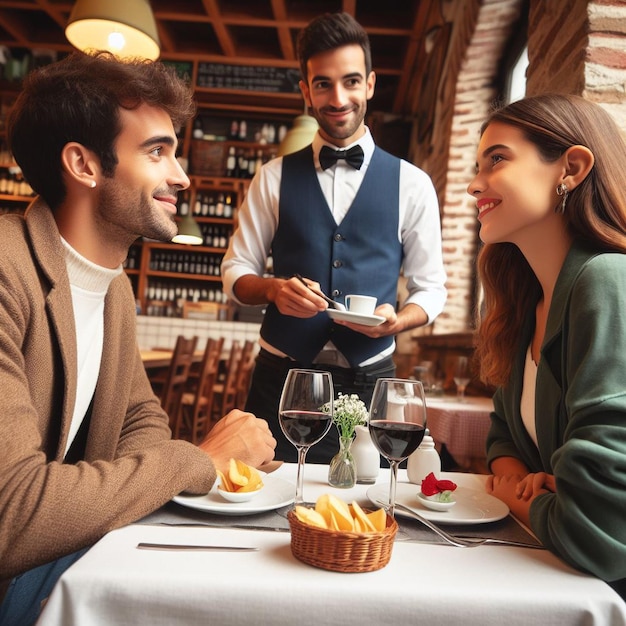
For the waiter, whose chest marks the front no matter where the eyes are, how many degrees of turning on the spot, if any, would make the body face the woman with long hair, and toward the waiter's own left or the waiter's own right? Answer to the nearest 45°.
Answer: approximately 45° to the waiter's own left

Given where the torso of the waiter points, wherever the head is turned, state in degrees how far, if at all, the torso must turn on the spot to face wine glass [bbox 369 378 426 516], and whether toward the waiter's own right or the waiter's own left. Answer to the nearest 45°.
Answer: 0° — they already face it

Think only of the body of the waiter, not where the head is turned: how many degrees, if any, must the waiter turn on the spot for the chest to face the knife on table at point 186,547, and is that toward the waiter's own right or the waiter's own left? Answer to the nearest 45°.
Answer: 0° — they already face it

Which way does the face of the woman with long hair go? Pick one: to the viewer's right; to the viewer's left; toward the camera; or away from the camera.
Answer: to the viewer's left

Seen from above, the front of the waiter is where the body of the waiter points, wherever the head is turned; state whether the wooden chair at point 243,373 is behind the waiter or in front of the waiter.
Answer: behind

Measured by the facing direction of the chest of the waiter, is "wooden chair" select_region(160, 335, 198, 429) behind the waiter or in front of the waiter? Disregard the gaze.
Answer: behind

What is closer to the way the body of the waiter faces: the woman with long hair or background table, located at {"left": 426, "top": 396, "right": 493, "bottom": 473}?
the woman with long hair

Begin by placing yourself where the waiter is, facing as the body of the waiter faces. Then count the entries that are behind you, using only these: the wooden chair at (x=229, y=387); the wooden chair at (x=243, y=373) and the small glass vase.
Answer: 2

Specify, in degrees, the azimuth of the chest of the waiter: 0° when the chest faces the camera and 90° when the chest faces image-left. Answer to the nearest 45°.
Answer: approximately 0°

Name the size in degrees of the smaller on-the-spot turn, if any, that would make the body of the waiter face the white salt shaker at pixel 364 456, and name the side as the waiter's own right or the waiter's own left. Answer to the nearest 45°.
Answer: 0° — they already face it
